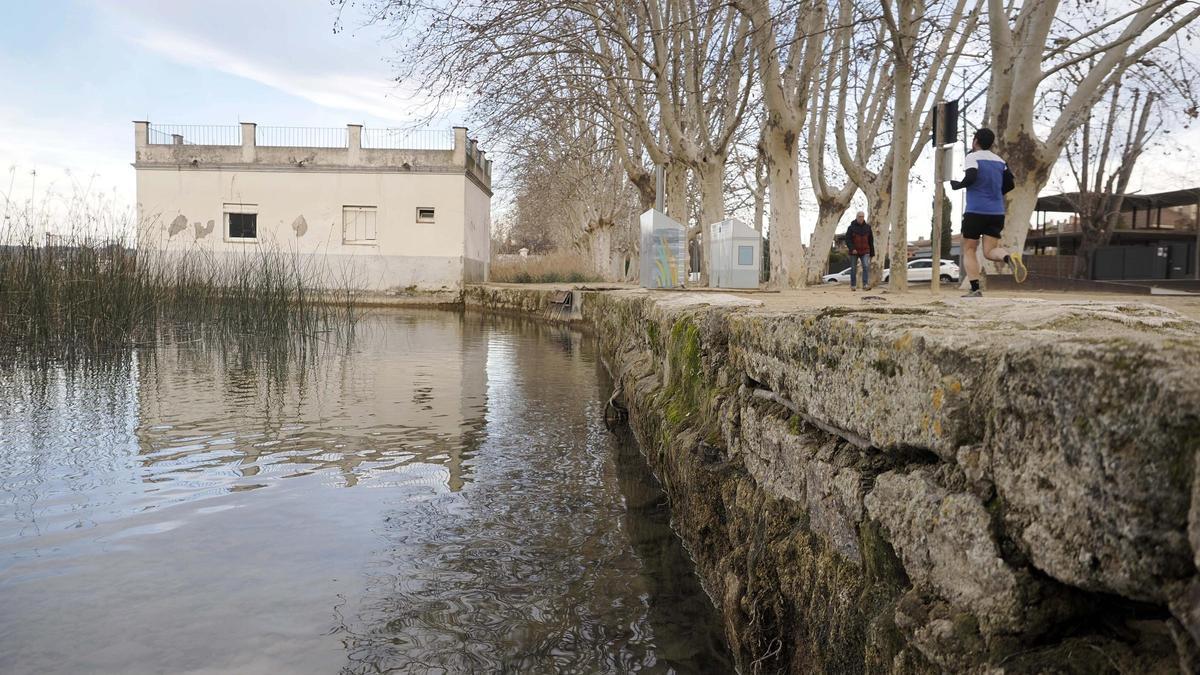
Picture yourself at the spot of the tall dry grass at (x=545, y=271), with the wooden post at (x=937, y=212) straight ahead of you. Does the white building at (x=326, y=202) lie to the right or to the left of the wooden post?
right

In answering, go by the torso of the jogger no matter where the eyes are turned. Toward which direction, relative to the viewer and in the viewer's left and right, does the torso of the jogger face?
facing away from the viewer and to the left of the viewer
